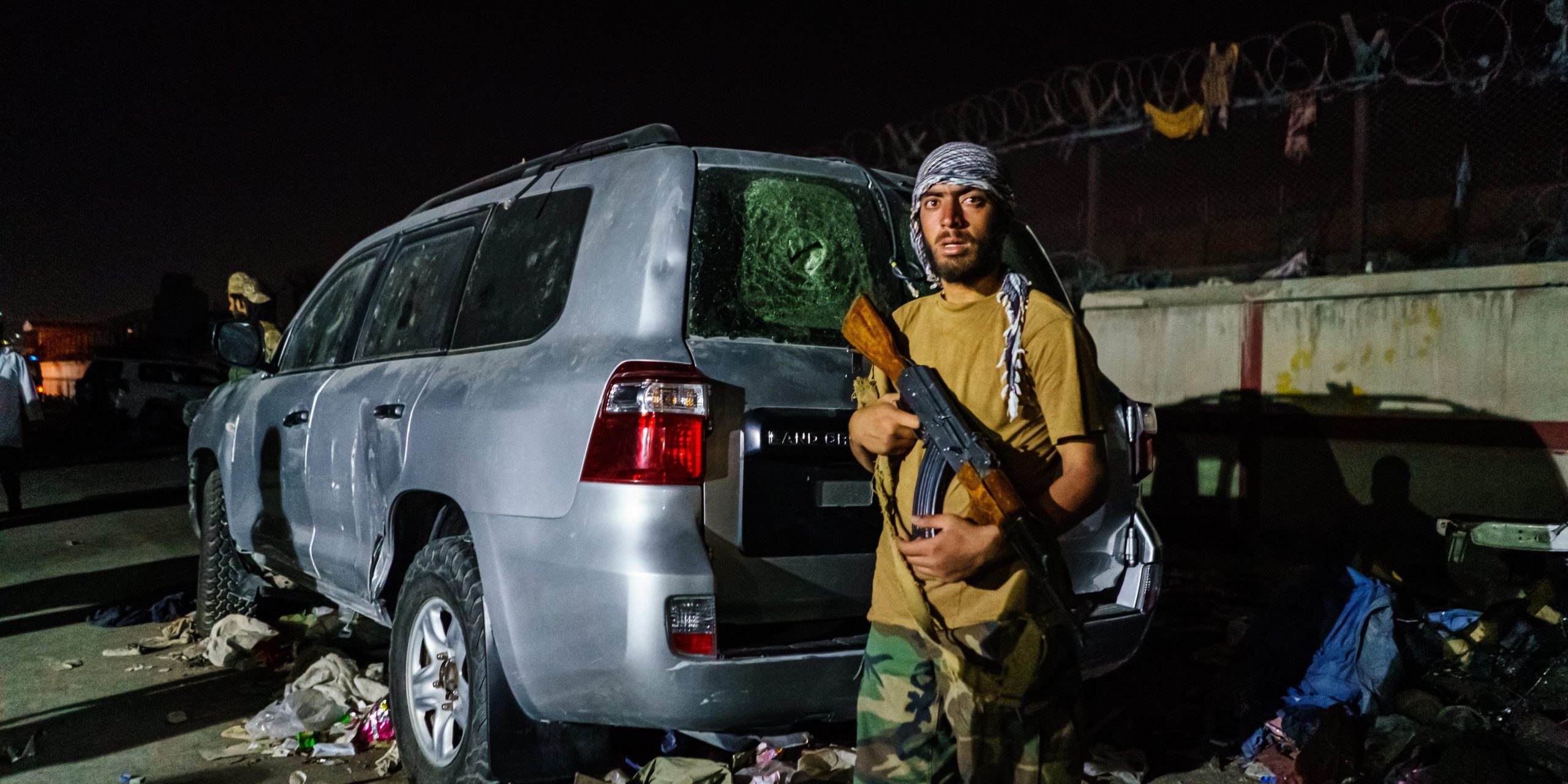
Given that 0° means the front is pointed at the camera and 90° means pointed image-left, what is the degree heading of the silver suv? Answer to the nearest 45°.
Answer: approximately 135°

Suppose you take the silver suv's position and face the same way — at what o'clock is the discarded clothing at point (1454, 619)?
The discarded clothing is roughly at 4 o'clock from the silver suv.

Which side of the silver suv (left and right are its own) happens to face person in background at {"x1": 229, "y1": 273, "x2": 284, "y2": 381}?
front

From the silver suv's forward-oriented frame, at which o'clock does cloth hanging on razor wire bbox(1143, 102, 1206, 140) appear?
The cloth hanging on razor wire is roughly at 3 o'clock from the silver suv.

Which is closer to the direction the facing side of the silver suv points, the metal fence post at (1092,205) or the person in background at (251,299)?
the person in background

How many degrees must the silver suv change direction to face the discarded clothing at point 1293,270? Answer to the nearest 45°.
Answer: approximately 90° to its right

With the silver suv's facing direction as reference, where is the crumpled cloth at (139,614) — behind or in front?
in front

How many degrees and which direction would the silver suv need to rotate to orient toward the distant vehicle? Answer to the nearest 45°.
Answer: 0° — it already faces it

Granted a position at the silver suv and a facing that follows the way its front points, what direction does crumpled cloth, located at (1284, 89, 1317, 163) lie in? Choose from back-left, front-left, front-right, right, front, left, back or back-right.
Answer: right

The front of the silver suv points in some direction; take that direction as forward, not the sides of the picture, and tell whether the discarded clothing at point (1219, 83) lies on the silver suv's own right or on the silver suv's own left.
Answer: on the silver suv's own right
